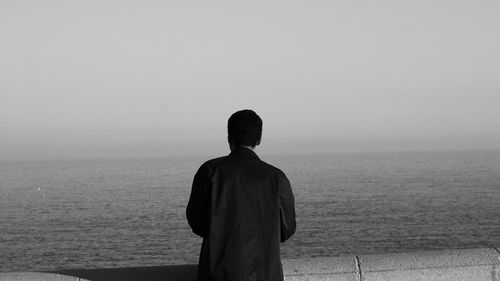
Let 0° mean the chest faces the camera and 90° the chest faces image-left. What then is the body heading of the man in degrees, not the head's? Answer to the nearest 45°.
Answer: approximately 180°

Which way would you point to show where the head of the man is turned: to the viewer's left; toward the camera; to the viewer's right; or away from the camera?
away from the camera
